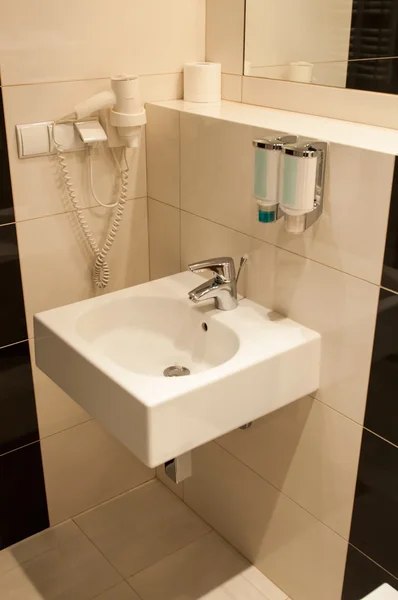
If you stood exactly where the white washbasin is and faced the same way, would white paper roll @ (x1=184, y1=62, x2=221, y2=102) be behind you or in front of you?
behind

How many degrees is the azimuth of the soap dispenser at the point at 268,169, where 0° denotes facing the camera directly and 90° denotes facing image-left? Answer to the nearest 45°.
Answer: approximately 45°

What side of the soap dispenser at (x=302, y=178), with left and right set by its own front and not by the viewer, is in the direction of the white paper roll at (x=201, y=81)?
right

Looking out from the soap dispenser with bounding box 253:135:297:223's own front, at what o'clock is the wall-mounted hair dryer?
The wall-mounted hair dryer is roughly at 3 o'clock from the soap dispenser.
